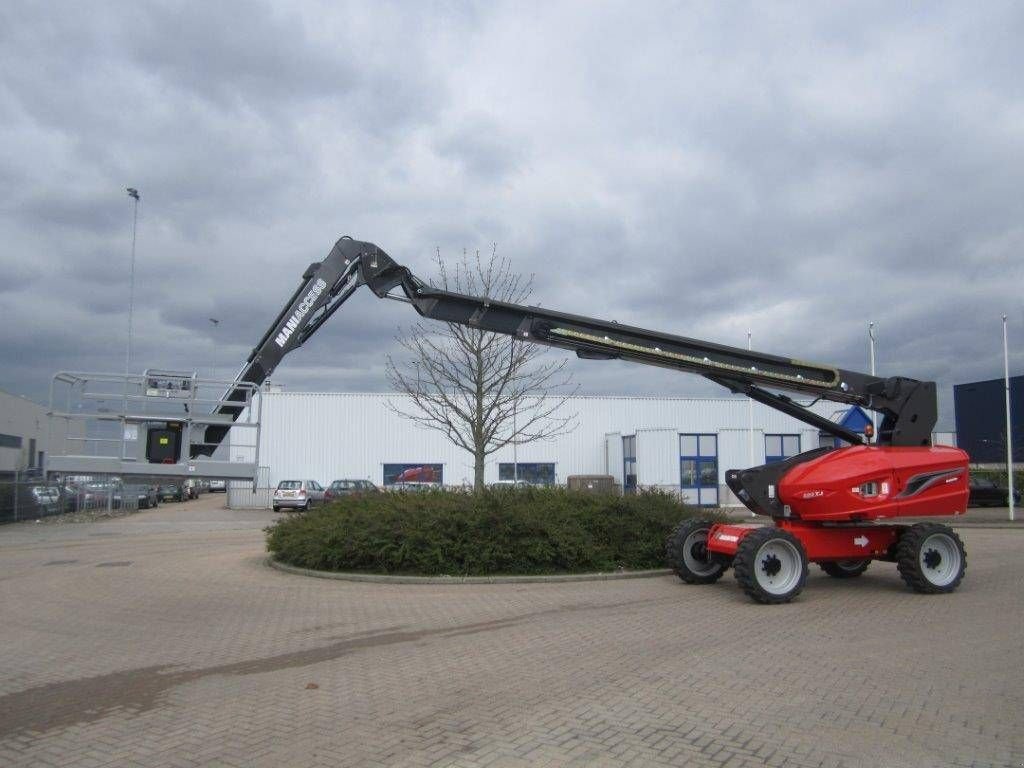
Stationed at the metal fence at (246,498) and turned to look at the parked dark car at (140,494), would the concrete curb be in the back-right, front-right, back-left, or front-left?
back-left

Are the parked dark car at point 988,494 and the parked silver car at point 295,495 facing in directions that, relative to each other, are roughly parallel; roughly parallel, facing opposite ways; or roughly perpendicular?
roughly perpendicular

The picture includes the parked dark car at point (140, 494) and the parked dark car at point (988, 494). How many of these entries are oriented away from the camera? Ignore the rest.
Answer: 0

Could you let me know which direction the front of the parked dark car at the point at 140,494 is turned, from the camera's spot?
facing the viewer and to the right of the viewer
